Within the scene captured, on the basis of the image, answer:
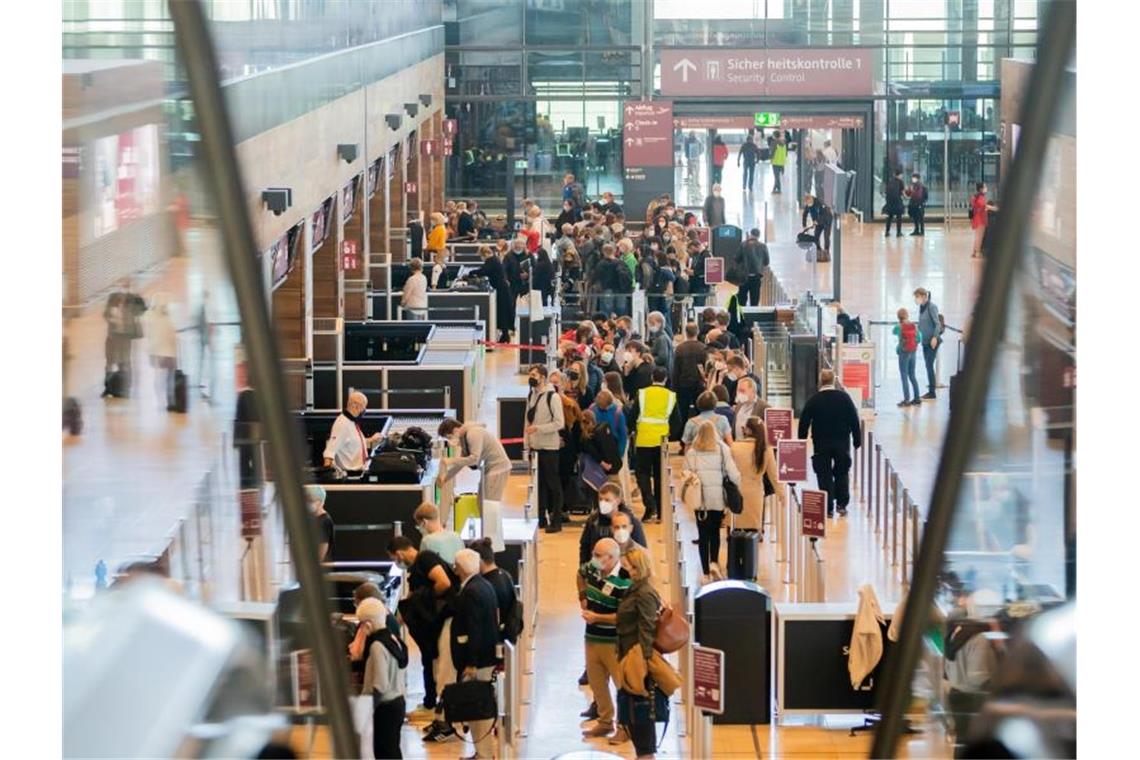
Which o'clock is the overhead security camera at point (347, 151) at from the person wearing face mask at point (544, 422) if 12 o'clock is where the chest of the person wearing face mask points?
The overhead security camera is roughly at 4 o'clock from the person wearing face mask.

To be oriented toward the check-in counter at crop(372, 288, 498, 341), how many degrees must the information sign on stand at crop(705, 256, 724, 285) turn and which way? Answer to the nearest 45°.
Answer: approximately 90° to its right

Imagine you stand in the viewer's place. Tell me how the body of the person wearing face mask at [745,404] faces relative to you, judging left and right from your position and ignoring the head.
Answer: facing the viewer and to the left of the viewer

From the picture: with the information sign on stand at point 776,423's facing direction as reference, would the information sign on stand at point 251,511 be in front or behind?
in front

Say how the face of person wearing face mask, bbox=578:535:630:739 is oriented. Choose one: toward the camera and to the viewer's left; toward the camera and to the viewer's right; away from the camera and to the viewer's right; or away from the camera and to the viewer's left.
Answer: toward the camera and to the viewer's left

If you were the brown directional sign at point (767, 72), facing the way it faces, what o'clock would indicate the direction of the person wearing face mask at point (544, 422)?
The person wearing face mask is roughly at 12 o'clock from the brown directional sign.

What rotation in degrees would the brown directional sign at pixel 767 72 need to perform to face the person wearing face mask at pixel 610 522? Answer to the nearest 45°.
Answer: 0° — it already faces them

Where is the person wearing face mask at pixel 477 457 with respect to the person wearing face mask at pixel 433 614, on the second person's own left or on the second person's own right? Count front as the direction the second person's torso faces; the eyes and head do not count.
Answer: on the second person's own right

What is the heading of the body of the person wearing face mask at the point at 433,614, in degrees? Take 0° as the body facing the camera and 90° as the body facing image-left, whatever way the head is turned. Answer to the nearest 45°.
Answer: approximately 90°

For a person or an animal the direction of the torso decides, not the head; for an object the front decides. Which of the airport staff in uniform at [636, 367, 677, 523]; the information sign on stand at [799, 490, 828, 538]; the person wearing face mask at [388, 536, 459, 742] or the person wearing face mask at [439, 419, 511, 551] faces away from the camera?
the airport staff in uniform

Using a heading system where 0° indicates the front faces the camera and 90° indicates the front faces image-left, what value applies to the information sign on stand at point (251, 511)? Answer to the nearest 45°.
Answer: approximately 0°

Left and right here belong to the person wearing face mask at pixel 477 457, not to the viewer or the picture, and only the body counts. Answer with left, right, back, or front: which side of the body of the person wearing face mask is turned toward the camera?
left

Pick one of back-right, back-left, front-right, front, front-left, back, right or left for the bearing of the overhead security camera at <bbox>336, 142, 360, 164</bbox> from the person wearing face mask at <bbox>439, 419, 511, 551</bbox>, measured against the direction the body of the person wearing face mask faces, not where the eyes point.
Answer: right
